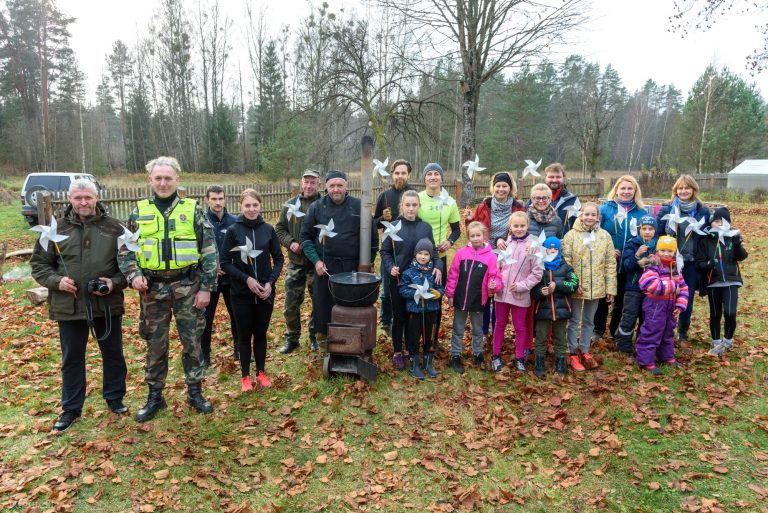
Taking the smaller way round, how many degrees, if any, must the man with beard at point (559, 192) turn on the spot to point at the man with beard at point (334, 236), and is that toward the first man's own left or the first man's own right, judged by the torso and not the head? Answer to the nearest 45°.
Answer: approximately 45° to the first man's own right

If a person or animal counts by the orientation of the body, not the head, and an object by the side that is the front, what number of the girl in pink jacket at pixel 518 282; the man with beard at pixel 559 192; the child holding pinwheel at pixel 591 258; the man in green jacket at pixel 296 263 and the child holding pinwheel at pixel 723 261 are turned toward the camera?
5

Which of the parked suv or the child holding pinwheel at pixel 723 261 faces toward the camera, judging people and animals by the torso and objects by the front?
the child holding pinwheel

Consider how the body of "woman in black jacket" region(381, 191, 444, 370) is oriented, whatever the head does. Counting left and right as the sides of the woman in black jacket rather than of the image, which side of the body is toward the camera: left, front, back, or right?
front

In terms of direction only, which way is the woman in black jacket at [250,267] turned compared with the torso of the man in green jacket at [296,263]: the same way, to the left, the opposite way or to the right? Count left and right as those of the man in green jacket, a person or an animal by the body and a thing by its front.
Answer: the same way

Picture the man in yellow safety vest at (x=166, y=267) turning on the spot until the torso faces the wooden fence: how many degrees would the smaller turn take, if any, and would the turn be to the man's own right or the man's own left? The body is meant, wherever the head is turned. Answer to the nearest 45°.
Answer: approximately 180°

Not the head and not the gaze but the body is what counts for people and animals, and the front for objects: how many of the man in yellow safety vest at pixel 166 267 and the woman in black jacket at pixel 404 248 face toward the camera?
2

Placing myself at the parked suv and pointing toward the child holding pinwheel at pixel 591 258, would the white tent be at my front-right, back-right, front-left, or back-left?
front-left

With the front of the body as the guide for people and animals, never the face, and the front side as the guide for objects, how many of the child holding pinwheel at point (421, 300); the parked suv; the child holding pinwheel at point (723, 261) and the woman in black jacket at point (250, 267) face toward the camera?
3

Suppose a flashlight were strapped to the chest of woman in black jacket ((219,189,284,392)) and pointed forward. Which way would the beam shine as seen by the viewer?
toward the camera

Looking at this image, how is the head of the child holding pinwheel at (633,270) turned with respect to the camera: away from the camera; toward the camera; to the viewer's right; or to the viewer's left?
toward the camera

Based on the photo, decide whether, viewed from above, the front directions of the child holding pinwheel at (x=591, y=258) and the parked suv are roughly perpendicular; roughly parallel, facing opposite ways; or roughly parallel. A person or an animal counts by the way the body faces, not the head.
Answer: roughly parallel, facing opposite ways

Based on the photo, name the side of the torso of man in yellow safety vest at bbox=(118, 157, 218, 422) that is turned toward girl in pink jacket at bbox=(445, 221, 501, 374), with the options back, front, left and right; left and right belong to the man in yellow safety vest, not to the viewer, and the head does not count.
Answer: left

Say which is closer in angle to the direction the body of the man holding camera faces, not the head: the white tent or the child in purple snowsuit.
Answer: the child in purple snowsuit

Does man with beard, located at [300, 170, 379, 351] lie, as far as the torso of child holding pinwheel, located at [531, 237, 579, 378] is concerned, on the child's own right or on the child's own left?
on the child's own right

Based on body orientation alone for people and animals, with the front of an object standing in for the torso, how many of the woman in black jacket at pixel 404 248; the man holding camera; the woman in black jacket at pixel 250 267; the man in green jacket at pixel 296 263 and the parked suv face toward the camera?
4

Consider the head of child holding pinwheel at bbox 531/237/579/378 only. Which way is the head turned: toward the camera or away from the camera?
toward the camera

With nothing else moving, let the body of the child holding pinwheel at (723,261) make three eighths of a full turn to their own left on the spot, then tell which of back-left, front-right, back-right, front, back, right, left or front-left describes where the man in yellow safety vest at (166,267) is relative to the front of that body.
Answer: back

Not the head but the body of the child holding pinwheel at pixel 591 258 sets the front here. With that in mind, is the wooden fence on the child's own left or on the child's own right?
on the child's own right

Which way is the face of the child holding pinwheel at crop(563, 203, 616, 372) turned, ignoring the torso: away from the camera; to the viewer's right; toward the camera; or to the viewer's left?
toward the camera

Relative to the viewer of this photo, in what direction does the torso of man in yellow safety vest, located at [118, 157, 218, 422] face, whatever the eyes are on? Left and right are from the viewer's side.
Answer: facing the viewer
